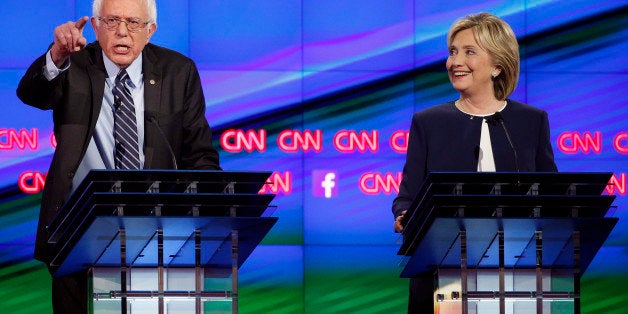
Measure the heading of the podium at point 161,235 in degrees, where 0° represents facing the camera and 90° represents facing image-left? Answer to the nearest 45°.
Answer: approximately 0°

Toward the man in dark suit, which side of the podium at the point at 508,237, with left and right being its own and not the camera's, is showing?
right

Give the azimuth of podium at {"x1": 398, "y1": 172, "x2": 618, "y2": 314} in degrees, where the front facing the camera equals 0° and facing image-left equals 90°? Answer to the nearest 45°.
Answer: approximately 0°

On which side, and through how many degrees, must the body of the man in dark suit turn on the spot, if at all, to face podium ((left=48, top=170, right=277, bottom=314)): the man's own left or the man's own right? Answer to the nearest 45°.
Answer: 0° — they already face it

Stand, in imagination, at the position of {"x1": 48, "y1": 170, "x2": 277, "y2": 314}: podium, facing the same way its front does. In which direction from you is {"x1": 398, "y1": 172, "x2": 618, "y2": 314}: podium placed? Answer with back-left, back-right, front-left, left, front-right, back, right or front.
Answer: left

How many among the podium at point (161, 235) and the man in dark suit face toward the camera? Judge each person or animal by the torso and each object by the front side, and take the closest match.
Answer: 2
